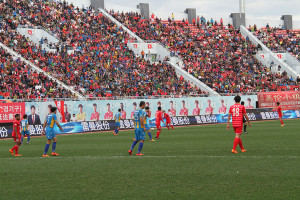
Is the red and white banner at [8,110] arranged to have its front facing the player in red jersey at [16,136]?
yes

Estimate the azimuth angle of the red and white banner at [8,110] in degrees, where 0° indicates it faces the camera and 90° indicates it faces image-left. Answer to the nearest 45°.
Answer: approximately 0°

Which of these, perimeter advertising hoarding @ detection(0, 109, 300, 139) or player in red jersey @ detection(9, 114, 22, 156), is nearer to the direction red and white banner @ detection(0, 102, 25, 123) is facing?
the player in red jersey

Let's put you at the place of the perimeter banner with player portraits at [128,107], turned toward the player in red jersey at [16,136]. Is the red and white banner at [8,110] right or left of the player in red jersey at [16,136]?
right

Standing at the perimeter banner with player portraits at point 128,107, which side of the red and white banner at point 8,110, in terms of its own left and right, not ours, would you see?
left
